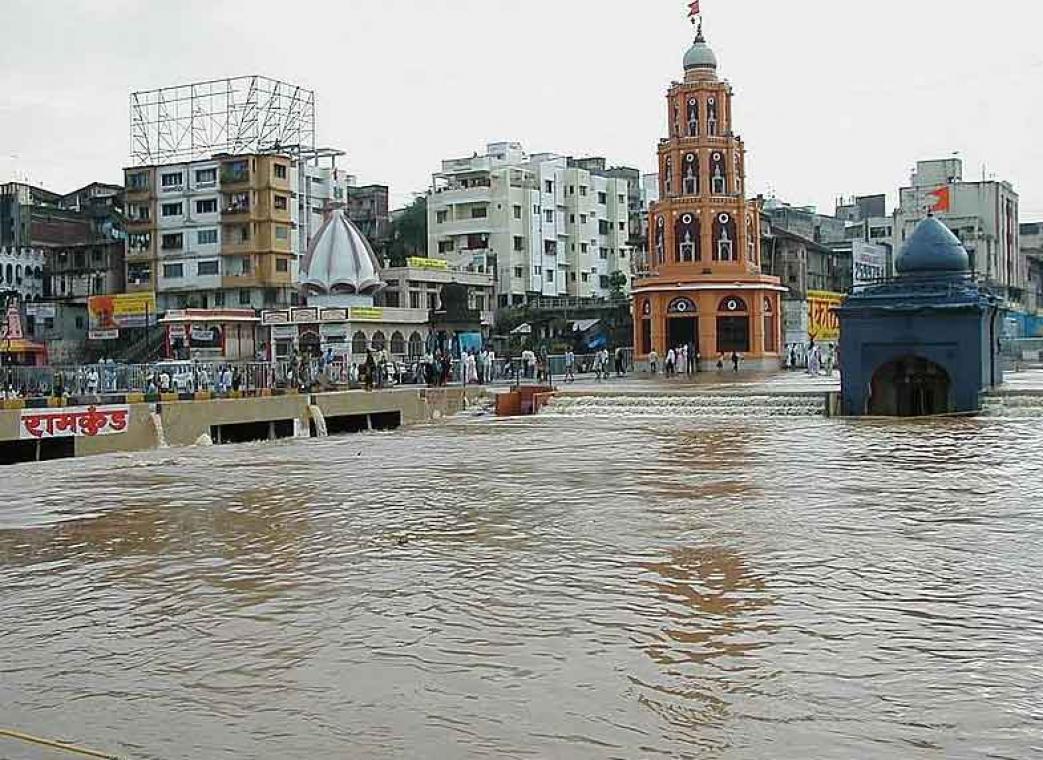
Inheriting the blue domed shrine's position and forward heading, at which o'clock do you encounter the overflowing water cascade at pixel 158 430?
The overflowing water cascade is roughly at 2 o'clock from the blue domed shrine.

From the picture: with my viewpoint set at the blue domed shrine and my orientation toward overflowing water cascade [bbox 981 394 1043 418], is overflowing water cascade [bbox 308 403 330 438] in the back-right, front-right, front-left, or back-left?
back-right

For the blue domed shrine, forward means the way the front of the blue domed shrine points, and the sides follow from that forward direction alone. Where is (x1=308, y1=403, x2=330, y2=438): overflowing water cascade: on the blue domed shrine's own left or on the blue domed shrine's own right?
on the blue domed shrine's own right

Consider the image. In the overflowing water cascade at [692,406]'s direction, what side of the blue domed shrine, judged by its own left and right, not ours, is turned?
right

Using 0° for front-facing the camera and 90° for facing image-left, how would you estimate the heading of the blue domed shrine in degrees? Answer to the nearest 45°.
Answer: approximately 0°

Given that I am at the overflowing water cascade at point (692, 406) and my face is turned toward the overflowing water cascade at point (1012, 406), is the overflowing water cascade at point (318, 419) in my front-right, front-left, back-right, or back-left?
back-right
